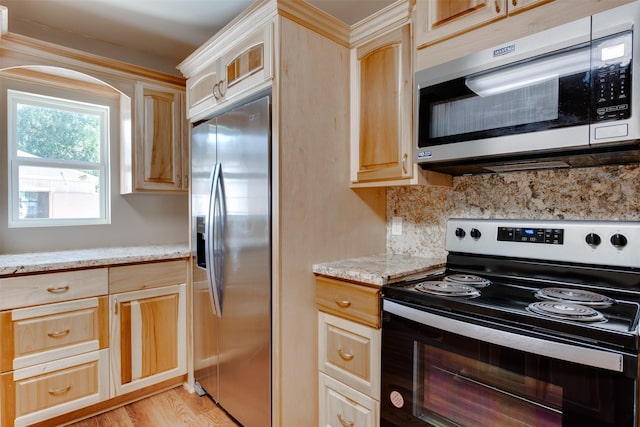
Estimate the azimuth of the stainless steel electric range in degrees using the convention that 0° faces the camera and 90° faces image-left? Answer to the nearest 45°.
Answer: approximately 45°

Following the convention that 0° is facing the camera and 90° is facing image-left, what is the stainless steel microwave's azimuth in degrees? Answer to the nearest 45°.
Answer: approximately 45°

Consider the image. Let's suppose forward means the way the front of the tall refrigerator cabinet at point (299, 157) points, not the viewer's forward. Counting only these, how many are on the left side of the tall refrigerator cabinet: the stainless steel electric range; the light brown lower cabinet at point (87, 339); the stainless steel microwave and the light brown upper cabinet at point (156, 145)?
2

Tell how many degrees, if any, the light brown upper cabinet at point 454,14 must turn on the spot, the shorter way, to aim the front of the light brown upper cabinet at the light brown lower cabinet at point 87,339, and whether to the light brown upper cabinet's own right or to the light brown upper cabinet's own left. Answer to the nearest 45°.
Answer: approximately 45° to the light brown upper cabinet's own right

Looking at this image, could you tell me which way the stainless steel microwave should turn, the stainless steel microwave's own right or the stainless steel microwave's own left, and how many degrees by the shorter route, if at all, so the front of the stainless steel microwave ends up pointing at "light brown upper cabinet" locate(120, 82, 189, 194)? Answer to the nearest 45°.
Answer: approximately 45° to the stainless steel microwave's own right

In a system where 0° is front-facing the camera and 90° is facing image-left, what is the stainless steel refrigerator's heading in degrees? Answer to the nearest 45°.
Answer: approximately 45°

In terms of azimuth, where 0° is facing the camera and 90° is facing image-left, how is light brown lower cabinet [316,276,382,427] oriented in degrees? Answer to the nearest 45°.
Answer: approximately 45°

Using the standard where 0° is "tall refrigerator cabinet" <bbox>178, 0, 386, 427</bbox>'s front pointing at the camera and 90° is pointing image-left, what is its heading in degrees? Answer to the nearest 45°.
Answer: approximately 45°

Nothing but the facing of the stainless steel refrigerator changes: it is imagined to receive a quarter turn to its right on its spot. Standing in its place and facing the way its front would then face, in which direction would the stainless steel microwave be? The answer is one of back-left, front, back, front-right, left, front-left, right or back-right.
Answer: back

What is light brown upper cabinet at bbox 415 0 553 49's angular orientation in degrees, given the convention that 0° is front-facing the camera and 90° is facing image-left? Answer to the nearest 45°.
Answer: approximately 45°
